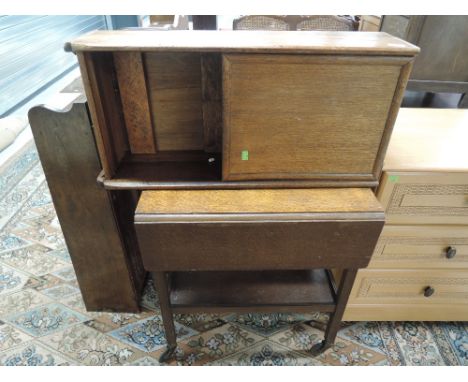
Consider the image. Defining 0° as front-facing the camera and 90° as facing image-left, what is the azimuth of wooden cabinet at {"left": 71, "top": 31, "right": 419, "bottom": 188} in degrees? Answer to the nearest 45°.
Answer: approximately 0°

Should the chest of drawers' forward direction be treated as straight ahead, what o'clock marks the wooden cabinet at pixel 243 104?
The wooden cabinet is roughly at 2 o'clock from the chest of drawers.

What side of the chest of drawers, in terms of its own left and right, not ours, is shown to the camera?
front

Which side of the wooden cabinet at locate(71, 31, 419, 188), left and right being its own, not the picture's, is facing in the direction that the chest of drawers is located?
left

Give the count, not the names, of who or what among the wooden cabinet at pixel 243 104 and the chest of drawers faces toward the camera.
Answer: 2
